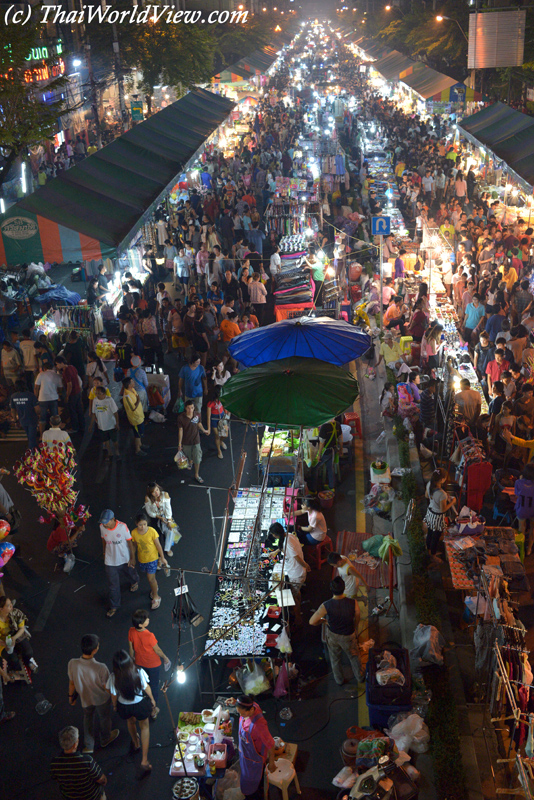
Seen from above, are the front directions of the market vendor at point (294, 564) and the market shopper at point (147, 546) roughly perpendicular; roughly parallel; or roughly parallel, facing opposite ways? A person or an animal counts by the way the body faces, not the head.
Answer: roughly perpendicular

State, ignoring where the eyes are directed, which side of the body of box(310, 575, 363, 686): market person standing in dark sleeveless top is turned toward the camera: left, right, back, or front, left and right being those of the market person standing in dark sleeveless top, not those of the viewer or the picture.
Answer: back

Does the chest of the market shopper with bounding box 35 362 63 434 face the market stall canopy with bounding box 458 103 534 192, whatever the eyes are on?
no

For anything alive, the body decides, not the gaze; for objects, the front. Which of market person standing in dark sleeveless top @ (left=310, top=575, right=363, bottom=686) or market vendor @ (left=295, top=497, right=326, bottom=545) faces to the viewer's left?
market vendor @ (left=295, top=497, right=326, bottom=545)

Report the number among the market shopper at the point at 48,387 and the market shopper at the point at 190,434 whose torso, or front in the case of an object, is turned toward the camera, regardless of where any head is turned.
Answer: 1

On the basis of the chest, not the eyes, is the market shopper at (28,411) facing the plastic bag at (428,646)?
no

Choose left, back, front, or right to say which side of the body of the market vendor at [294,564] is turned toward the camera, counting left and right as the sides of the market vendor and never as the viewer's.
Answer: left

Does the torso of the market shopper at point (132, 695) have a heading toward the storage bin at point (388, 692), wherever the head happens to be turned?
no

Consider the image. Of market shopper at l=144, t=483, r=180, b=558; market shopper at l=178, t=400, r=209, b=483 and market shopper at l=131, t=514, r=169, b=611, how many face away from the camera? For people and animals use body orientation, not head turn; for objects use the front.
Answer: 0

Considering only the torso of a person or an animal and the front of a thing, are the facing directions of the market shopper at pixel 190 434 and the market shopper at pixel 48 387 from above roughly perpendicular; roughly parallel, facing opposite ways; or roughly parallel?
roughly parallel, facing opposite ways

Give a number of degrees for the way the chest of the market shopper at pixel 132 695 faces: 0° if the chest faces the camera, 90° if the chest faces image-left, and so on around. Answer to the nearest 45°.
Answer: approximately 180°

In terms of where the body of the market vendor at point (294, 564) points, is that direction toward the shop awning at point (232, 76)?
no

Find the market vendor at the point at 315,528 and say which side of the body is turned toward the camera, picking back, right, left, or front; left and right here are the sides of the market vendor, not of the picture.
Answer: left

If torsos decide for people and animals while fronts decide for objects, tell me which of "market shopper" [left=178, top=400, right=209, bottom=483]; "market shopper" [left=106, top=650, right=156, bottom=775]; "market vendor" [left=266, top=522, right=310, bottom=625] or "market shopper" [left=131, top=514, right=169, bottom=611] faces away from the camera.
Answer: "market shopper" [left=106, top=650, right=156, bottom=775]

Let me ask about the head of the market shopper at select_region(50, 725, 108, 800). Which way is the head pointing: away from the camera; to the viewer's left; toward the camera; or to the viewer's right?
away from the camera

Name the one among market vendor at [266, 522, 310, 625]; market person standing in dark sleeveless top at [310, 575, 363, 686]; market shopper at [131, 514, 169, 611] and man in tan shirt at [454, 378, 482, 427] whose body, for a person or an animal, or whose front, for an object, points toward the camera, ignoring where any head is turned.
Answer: market shopper at [131, 514, 169, 611]

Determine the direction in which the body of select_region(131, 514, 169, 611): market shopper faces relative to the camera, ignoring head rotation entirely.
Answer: toward the camera

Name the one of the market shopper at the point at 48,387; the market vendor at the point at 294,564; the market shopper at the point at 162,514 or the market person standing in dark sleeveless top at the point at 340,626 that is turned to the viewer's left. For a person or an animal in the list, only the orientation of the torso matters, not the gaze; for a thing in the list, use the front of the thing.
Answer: the market vendor at the point at 294,564

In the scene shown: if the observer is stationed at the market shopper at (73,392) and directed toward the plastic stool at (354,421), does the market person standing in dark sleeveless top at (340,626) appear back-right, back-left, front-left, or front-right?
front-right

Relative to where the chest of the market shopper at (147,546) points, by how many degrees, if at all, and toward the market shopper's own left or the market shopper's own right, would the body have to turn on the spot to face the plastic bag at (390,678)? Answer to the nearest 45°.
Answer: approximately 45° to the market shopper's own left
